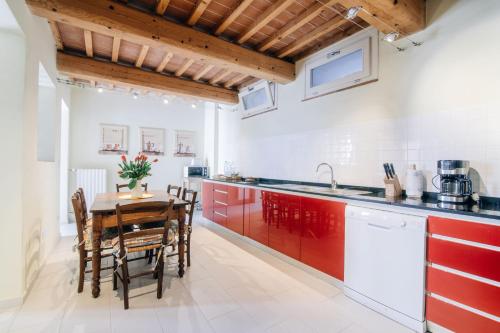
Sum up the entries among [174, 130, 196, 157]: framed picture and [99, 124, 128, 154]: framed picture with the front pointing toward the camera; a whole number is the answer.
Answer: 2

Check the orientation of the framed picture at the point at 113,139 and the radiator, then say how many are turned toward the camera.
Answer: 2

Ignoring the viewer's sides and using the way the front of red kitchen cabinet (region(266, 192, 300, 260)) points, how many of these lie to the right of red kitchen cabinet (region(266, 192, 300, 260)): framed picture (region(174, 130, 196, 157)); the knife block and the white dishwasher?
1

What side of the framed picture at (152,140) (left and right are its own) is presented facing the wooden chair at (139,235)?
front

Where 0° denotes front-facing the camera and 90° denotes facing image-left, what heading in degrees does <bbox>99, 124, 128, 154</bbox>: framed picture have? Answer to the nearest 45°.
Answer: approximately 0°

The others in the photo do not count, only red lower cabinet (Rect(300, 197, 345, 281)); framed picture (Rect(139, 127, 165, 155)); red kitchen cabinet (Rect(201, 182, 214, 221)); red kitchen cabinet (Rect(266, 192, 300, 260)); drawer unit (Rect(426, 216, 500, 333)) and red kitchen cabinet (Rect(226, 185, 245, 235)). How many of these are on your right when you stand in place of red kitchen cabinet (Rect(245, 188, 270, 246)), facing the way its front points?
3

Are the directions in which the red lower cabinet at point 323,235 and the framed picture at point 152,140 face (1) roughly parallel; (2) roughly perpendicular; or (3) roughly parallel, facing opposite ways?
roughly perpendicular

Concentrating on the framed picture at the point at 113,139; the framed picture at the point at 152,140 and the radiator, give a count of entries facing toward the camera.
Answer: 3

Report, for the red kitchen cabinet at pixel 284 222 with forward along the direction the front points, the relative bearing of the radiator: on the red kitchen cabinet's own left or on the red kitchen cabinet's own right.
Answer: on the red kitchen cabinet's own right

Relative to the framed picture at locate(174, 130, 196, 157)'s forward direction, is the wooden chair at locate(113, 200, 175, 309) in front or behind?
in front

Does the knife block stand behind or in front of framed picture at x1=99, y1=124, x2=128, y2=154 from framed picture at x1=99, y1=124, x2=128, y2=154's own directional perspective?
in front

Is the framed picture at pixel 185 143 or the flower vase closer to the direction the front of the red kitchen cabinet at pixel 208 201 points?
the flower vase

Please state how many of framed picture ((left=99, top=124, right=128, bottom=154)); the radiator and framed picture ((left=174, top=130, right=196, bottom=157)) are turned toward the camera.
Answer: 3

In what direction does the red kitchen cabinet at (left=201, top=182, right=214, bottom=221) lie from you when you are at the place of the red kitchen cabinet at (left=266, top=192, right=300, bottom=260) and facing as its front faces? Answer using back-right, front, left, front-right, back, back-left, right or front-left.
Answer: right

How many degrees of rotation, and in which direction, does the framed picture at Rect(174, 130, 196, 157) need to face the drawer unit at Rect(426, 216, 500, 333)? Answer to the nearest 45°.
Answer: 0° — it already faces it
